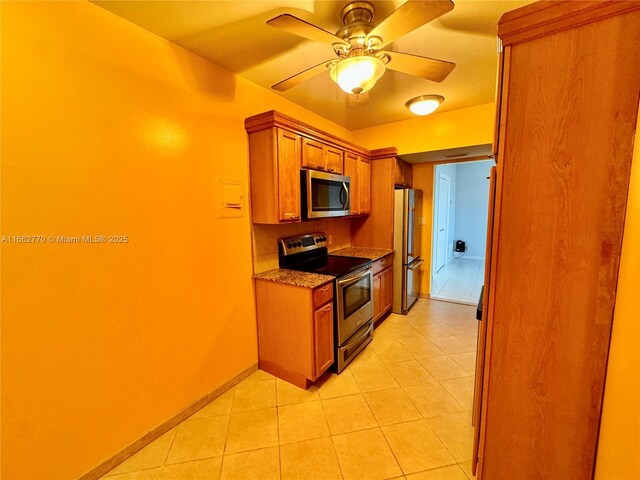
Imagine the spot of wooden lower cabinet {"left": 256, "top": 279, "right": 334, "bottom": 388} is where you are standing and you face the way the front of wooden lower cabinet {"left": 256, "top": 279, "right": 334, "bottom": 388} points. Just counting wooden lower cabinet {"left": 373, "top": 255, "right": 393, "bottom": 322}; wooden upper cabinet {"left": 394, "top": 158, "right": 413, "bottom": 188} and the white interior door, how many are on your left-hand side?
3

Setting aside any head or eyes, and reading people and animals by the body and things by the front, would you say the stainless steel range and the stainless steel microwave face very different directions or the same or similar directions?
same or similar directions

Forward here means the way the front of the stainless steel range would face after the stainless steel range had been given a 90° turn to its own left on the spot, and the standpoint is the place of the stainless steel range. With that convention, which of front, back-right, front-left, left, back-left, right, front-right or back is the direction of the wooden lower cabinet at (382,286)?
front

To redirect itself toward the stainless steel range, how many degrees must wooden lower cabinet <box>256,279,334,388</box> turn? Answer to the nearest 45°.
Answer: approximately 90° to its left

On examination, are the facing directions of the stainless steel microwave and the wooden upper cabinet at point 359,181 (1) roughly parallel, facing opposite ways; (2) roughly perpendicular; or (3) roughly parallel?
roughly parallel

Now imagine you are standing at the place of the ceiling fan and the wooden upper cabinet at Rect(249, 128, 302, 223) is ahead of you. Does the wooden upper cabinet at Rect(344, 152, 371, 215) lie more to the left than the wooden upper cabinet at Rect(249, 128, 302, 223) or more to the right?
right

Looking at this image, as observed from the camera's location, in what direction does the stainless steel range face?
facing the viewer and to the right of the viewer

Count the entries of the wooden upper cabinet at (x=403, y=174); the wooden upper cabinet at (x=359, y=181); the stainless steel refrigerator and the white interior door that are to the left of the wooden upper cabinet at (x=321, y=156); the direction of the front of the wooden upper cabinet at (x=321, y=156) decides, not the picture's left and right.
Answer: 4

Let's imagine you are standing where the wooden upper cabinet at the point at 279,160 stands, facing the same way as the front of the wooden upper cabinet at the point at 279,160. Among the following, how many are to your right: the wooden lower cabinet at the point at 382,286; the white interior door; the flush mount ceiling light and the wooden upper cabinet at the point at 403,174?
0

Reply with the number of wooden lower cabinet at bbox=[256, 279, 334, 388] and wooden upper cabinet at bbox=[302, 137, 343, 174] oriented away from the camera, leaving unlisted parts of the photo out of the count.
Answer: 0

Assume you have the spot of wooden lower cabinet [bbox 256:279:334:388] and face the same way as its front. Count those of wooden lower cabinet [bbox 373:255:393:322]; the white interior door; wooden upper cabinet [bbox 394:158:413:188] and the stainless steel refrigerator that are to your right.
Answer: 0

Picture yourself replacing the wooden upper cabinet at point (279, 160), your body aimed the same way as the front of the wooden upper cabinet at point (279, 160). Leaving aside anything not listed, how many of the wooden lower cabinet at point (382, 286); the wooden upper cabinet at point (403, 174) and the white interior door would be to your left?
3

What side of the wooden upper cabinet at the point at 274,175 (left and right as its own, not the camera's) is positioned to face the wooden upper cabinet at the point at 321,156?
left

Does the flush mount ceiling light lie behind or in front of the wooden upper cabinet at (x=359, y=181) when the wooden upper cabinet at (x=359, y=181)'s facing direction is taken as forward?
in front

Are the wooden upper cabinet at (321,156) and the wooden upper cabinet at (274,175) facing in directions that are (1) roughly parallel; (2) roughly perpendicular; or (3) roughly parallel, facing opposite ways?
roughly parallel
